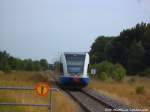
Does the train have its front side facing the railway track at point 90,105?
yes

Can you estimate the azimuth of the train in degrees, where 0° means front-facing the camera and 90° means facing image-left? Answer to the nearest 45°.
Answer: approximately 0°
